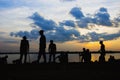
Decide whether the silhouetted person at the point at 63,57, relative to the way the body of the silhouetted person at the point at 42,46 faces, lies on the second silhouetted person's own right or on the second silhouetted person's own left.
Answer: on the second silhouetted person's own right

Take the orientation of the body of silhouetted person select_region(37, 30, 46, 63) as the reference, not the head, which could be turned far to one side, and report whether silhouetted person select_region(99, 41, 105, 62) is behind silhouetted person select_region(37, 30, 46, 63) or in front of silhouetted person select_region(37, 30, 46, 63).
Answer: behind
